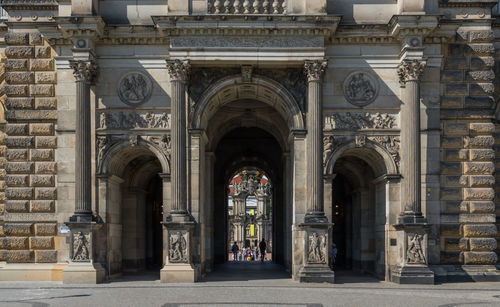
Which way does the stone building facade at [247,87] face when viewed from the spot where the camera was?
facing the viewer
